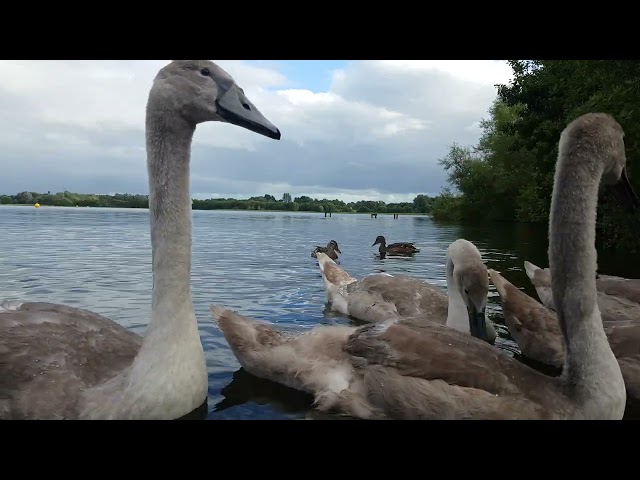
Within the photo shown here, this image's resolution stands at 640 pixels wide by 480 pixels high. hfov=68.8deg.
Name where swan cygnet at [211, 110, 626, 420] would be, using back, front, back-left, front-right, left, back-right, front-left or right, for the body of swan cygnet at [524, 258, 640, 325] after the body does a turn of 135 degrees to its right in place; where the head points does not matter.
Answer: front-left

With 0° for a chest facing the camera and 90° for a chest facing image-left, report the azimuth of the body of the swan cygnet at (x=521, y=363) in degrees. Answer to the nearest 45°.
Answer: approximately 270°

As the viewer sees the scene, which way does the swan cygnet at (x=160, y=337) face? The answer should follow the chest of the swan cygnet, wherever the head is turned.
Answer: to the viewer's right

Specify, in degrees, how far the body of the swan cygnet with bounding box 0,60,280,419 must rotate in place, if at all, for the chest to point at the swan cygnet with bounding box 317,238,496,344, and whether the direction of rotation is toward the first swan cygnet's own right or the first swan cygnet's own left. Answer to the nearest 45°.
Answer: approximately 45° to the first swan cygnet's own left

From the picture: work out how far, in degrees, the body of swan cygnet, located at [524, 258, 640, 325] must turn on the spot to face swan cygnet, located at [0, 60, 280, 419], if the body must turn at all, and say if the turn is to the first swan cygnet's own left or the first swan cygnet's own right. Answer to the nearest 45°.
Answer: approximately 135° to the first swan cygnet's own right

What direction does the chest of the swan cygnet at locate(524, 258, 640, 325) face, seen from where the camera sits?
to the viewer's right

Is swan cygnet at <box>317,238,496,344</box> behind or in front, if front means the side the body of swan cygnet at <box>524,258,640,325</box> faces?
behind

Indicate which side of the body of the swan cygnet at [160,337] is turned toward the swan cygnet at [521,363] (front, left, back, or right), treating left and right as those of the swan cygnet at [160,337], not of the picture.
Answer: front

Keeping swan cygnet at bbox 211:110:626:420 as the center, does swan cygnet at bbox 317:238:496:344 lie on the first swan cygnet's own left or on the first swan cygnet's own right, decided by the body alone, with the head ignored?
on the first swan cygnet's own left

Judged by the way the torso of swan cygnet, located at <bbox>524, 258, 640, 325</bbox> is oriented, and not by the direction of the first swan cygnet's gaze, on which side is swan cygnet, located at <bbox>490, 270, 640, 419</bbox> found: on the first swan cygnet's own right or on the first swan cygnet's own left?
on the first swan cygnet's own right
